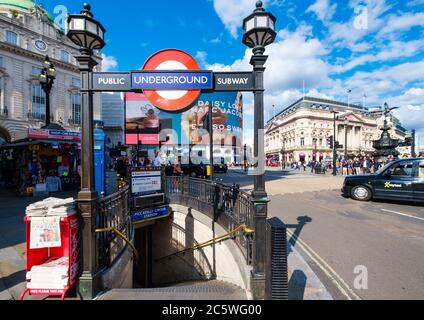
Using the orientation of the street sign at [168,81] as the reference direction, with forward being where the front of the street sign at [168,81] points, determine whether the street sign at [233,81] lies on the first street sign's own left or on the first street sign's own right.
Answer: on the first street sign's own left

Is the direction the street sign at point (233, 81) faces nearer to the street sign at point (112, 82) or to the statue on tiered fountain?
the street sign

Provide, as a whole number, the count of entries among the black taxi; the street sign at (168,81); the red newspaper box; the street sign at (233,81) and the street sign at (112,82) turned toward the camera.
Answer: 4

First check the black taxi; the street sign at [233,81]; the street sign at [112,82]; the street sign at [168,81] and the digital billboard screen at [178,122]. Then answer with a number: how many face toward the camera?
4

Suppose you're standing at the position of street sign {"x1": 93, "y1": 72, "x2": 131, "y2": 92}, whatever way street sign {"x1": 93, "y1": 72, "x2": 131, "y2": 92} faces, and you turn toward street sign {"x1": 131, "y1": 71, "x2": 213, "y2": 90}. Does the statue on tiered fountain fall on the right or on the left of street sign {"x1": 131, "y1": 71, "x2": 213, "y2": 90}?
left

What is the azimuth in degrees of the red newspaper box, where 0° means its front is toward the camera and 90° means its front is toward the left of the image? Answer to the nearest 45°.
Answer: approximately 0°

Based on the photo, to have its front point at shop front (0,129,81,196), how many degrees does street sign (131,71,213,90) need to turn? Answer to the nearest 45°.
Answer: approximately 135° to its right

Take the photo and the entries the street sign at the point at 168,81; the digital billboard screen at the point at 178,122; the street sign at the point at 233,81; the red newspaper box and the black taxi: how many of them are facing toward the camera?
4

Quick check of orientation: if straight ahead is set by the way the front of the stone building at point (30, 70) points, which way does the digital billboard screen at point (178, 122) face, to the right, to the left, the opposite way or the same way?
to the right

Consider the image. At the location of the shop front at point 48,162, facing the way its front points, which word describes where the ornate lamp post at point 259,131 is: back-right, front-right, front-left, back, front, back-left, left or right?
front-right

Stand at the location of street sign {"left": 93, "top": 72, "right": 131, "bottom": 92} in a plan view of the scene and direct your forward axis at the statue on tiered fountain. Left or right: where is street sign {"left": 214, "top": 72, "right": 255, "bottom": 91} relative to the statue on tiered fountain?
right
